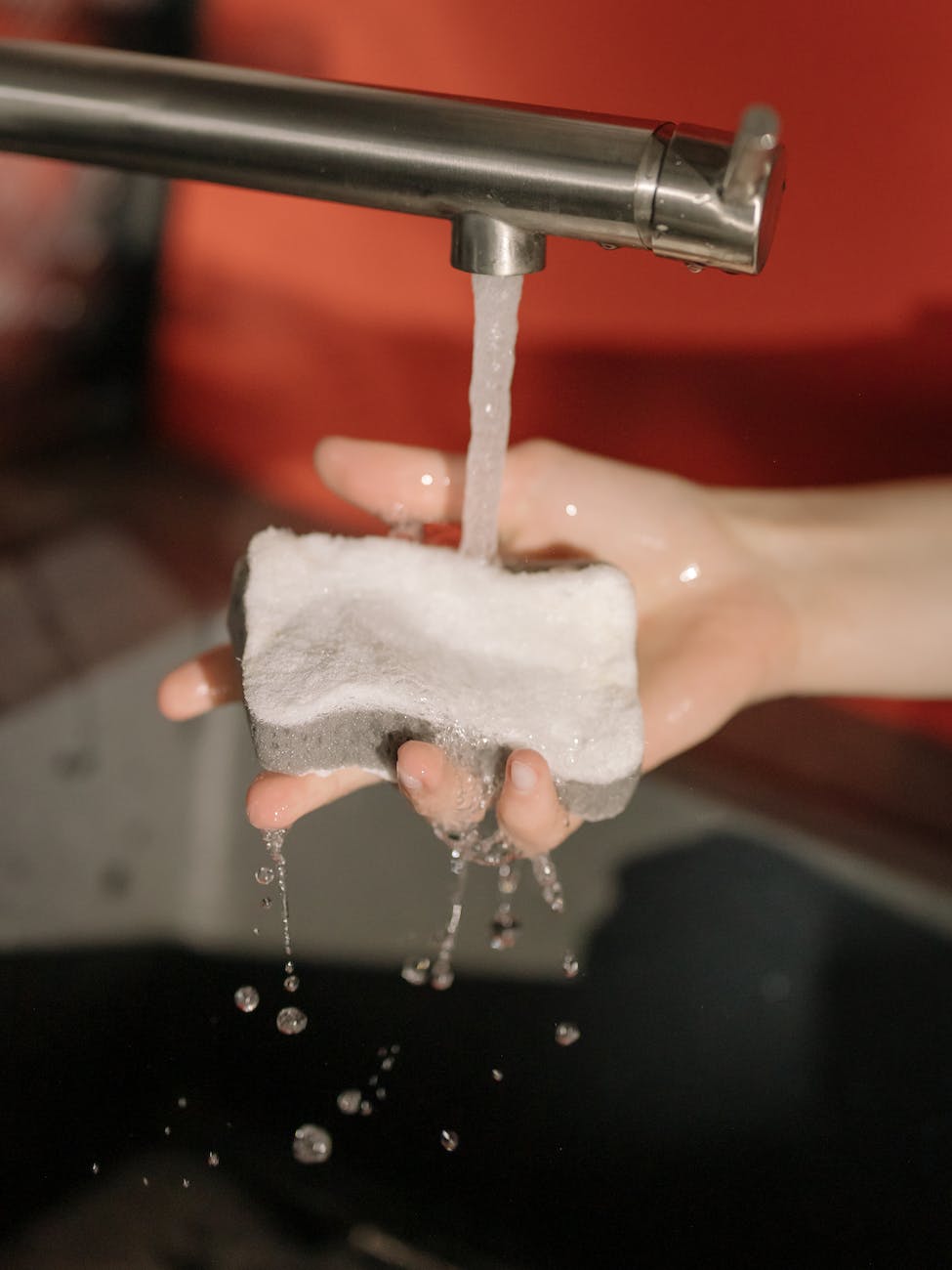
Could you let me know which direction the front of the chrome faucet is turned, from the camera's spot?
facing to the right of the viewer
